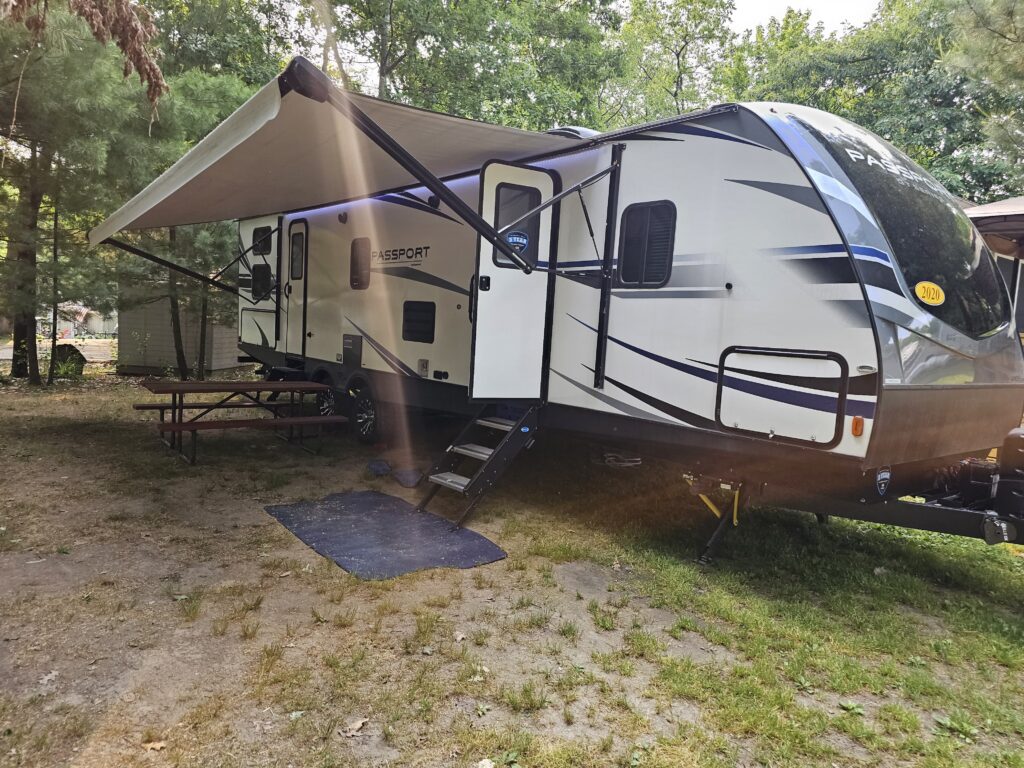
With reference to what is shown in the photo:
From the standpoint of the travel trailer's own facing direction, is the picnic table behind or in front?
behind

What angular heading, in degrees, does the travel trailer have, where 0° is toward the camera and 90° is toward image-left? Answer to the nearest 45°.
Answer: approximately 315°

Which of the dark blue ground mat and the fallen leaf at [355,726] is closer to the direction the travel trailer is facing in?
the fallen leaf

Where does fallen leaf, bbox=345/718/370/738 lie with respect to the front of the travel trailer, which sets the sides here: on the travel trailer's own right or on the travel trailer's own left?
on the travel trailer's own right
